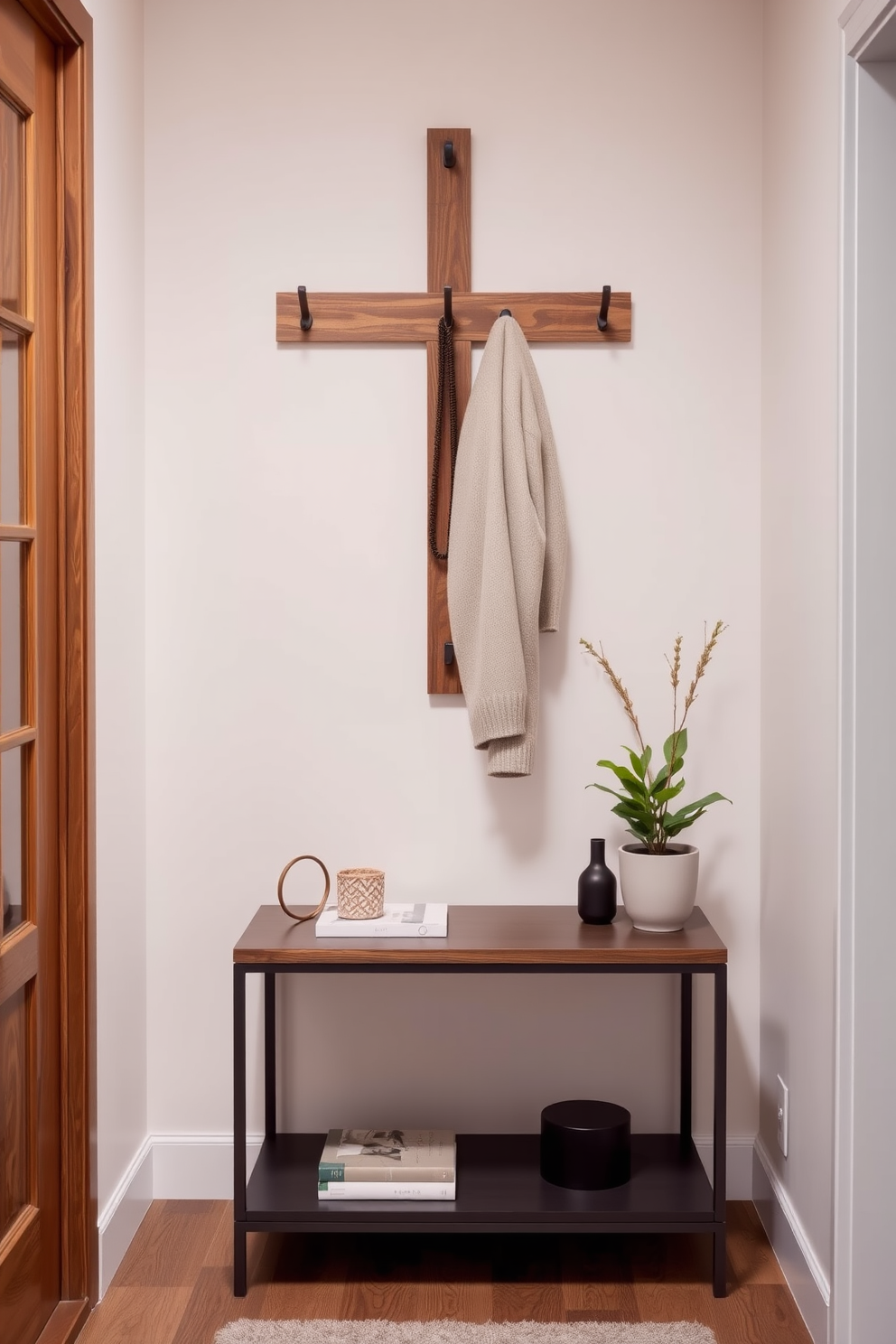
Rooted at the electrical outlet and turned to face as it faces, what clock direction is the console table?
The console table is roughly at 11 o'clock from the electrical outlet.

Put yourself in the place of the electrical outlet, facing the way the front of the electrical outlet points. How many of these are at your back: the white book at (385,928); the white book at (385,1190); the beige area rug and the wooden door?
0

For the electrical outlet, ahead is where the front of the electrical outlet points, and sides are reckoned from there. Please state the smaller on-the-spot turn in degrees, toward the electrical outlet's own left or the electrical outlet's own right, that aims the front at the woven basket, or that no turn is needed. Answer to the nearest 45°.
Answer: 0° — it already faces it

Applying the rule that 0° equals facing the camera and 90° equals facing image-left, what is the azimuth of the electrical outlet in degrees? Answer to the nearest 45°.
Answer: approximately 90°

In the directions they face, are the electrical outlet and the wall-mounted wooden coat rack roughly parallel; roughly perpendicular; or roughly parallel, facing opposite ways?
roughly perpendicular

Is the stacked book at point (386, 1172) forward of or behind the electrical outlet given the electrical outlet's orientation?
forward

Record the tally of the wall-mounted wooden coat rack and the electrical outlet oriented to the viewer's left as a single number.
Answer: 1

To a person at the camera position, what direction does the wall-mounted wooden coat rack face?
facing the viewer
